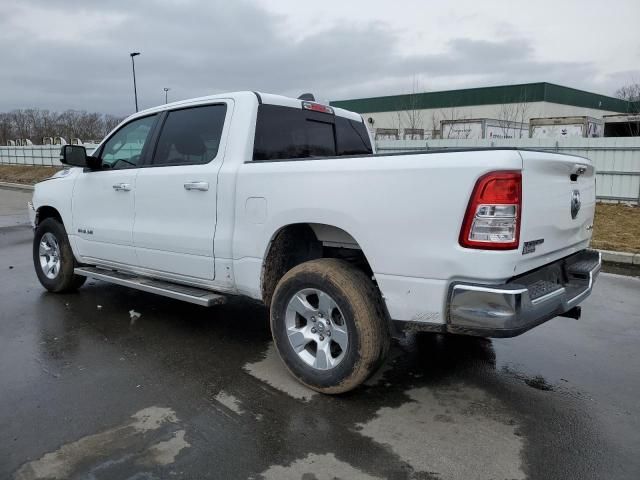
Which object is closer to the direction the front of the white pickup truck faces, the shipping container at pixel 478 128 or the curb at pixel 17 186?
the curb

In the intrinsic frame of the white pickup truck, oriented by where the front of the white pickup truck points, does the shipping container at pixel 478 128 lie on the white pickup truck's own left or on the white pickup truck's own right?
on the white pickup truck's own right

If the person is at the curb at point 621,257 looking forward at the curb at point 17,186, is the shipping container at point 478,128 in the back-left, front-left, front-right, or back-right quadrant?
front-right

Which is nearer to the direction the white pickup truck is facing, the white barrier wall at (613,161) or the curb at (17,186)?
the curb

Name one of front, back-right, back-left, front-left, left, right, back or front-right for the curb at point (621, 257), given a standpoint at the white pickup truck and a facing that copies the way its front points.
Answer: right

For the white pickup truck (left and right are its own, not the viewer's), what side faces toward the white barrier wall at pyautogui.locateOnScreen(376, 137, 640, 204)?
right

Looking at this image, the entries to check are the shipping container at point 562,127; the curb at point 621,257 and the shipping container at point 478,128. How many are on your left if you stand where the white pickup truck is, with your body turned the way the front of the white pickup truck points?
0

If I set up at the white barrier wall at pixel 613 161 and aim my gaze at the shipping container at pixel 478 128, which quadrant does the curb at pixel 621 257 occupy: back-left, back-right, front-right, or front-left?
back-left

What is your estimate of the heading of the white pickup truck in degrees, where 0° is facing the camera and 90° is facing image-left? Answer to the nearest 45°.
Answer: approximately 135°

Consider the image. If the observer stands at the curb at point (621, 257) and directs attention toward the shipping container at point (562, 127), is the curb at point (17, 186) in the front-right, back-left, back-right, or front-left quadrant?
front-left

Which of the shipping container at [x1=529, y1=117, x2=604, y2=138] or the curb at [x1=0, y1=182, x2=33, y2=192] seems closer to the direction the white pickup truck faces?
the curb

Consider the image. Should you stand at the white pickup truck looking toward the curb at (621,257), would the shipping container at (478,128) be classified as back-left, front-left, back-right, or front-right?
front-left

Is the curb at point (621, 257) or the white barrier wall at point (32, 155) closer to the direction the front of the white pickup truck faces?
the white barrier wall

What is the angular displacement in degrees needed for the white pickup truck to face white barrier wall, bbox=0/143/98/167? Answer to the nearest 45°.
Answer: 0° — it already faces it

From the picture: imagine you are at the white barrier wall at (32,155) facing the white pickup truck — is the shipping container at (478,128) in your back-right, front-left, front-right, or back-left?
front-left
